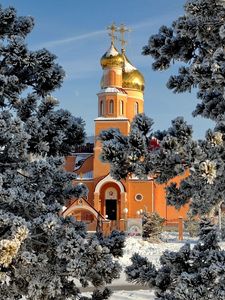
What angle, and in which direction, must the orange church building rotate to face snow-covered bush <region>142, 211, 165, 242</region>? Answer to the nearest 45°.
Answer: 0° — it already faces it

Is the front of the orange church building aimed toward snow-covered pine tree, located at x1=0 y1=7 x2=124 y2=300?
yes

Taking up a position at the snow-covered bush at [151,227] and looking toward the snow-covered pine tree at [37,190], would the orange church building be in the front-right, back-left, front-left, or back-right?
back-right

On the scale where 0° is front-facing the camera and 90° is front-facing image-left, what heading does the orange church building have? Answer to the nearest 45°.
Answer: approximately 0°

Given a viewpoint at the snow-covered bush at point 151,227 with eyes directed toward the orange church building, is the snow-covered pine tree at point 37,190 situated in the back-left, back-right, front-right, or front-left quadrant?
back-left

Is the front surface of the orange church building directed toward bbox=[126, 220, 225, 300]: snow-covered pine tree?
yes
